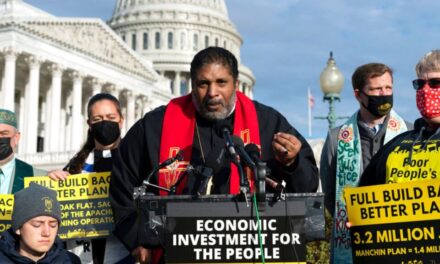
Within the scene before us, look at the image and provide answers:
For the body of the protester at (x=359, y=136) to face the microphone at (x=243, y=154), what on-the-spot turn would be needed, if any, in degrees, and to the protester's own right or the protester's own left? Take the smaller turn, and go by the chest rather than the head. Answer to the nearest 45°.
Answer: approximately 45° to the protester's own right

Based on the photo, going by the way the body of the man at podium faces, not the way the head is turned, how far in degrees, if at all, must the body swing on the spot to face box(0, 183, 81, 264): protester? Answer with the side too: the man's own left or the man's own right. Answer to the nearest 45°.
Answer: approximately 90° to the man's own right

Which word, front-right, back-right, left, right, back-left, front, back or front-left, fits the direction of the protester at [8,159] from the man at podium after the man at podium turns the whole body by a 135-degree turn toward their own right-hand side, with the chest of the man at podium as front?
front

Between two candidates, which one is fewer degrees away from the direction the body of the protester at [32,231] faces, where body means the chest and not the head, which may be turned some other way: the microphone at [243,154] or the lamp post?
the microphone

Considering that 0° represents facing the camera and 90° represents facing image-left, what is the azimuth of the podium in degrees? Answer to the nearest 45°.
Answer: approximately 0°

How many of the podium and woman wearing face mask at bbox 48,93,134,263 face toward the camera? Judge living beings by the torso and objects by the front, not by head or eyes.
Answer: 2

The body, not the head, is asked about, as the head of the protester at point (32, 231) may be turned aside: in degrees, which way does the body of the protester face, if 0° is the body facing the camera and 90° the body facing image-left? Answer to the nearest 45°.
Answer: approximately 315°

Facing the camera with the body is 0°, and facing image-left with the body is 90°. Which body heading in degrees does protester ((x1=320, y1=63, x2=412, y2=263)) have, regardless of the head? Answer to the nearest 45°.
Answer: approximately 315°

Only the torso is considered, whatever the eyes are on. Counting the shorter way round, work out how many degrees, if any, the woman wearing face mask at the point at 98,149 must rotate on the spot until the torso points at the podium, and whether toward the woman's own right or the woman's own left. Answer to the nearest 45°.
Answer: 0° — they already face it
